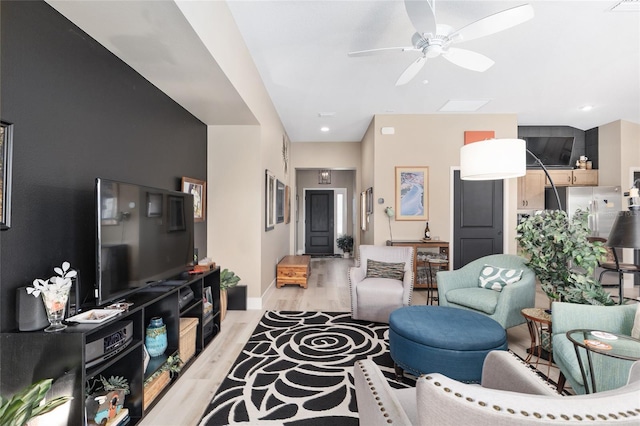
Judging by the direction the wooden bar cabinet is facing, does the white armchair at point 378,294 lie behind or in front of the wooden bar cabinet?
in front

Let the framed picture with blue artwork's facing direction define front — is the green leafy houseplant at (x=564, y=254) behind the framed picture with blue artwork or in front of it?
in front

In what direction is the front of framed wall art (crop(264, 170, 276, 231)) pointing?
to the viewer's right

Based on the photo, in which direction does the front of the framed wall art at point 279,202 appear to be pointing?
to the viewer's right

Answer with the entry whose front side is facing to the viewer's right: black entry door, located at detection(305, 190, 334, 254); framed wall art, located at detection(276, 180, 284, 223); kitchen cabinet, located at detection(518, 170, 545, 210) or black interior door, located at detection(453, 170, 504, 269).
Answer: the framed wall art

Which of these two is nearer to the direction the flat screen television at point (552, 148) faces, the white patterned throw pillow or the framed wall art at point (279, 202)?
the white patterned throw pillow

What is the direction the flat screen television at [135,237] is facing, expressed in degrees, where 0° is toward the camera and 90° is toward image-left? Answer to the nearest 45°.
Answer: approximately 315°

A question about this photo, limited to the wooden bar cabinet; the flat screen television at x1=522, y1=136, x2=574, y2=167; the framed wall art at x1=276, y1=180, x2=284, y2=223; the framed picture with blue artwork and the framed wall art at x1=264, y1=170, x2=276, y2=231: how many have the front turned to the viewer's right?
2

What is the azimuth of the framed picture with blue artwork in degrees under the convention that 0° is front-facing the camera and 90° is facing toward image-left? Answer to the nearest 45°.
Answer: approximately 0°

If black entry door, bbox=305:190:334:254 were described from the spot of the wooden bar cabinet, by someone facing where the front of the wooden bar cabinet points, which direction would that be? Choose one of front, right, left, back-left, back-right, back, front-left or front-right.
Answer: back-right

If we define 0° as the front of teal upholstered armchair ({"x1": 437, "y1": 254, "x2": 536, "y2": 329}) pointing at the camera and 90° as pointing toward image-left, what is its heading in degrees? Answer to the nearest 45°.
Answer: approximately 45°

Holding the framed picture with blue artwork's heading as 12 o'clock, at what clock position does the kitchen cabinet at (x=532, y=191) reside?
The kitchen cabinet is roughly at 8 o'clock from the framed picture with blue artwork.

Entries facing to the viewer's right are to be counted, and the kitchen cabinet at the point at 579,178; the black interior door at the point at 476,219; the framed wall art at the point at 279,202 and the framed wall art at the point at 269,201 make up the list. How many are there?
2
